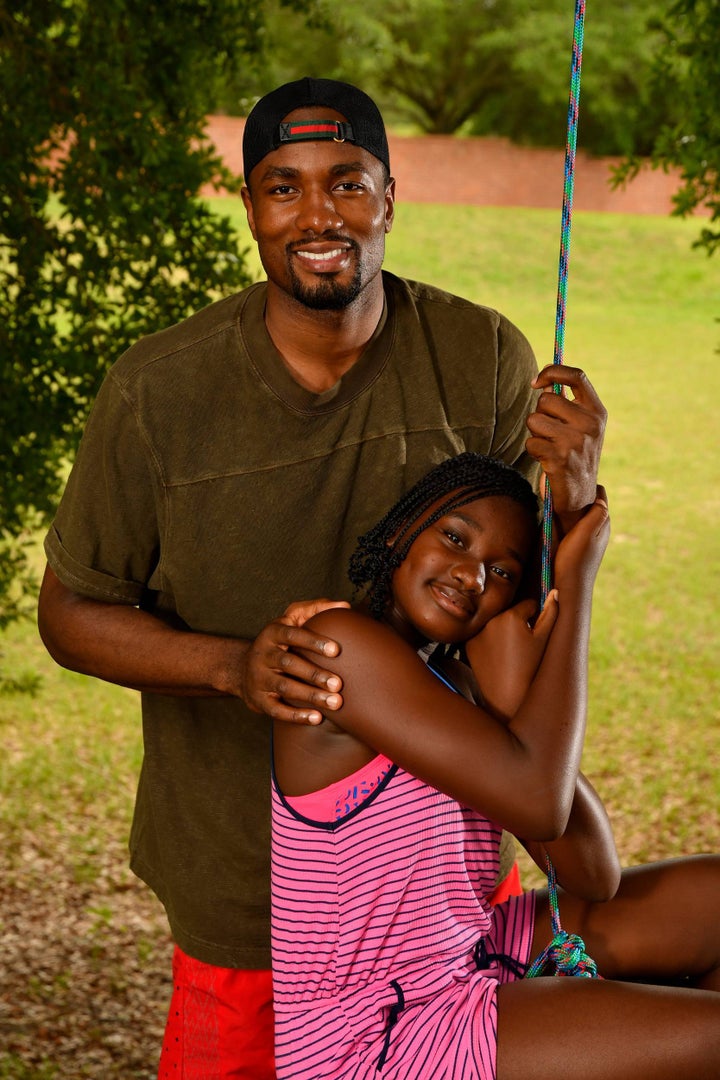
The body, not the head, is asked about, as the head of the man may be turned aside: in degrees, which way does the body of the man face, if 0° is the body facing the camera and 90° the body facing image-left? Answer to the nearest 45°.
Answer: approximately 0°

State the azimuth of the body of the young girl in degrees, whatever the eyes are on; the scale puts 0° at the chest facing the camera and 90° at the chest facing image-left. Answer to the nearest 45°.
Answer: approximately 270°
